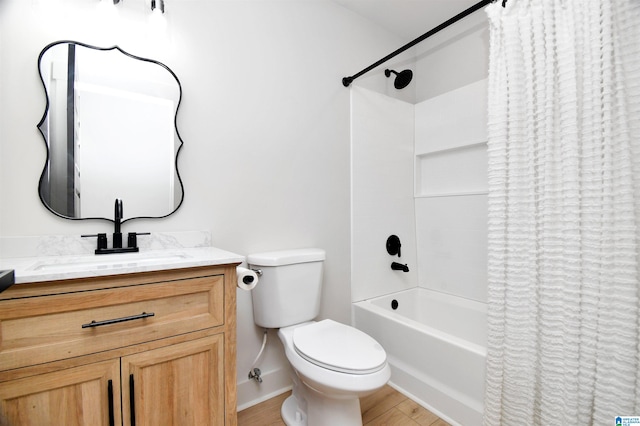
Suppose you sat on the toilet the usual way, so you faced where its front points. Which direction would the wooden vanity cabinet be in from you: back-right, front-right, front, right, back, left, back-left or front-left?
right

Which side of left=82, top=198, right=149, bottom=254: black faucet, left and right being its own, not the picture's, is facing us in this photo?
front

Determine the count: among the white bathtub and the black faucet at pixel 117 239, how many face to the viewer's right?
0

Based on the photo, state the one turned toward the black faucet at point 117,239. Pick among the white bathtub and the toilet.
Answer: the white bathtub

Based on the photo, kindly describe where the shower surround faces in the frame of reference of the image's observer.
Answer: facing the viewer and to the left of the viewer

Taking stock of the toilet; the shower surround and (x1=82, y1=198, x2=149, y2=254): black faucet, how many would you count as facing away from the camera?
0

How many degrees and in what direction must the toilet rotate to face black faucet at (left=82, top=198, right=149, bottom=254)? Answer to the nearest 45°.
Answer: approximately 135° to its right

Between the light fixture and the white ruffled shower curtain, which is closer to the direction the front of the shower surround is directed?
the light fixture

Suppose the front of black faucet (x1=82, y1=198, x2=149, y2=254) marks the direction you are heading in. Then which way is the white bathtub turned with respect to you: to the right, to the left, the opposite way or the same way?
to the right

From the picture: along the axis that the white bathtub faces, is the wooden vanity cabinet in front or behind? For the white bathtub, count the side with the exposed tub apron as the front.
in front

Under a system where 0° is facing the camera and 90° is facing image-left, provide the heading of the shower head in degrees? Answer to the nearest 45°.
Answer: approximately 315°

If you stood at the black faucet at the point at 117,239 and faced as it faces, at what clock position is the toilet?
The toilet is roughly at 10 o'clock from the black faucet.
